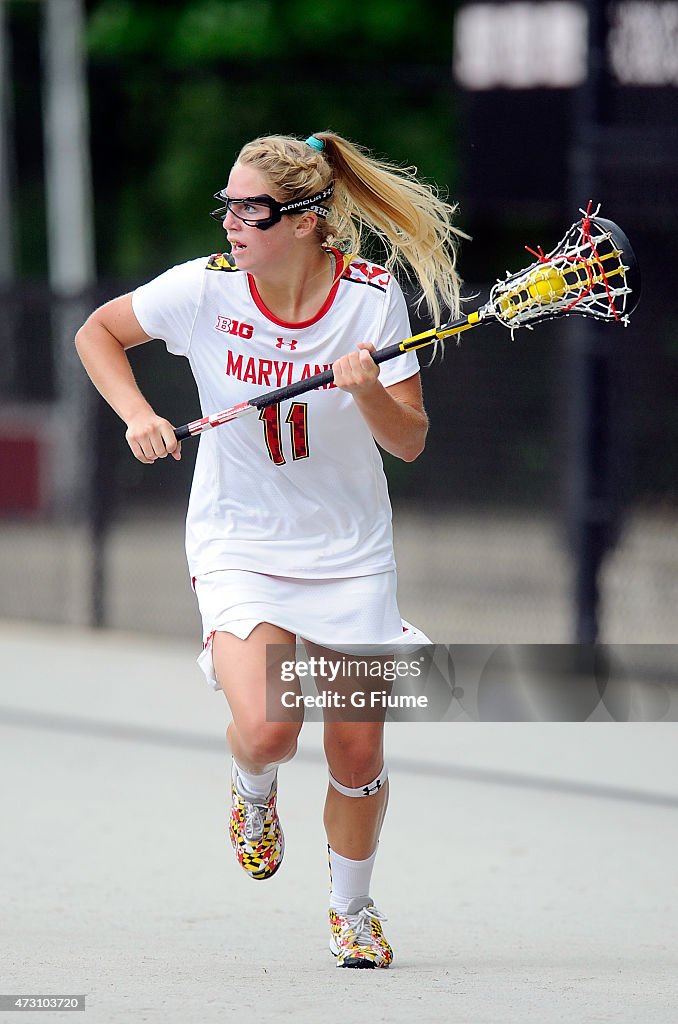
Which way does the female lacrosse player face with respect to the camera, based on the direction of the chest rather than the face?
toward the camera

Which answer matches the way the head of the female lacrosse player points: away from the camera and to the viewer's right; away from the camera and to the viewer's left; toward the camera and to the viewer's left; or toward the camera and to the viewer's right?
toward the camera and to the viewer's left
